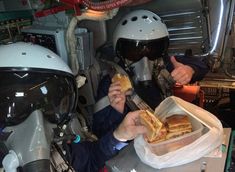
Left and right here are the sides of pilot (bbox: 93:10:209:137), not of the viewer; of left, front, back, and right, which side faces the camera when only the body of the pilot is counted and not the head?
front

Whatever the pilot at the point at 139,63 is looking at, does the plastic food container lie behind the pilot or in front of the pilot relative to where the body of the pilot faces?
in front

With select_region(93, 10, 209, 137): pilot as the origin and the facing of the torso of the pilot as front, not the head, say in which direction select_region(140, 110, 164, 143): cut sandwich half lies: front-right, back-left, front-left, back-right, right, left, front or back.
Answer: front

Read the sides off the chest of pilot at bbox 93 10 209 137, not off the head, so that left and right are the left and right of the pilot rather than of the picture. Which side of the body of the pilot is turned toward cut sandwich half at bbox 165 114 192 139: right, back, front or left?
front

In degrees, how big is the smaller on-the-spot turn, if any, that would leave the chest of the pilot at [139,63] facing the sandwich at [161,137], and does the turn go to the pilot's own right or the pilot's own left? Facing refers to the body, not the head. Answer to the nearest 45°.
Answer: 0° — they already face it

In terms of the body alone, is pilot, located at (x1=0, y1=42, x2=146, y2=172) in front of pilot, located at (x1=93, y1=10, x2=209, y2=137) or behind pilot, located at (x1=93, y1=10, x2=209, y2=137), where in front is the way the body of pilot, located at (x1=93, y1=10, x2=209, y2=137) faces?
in front
